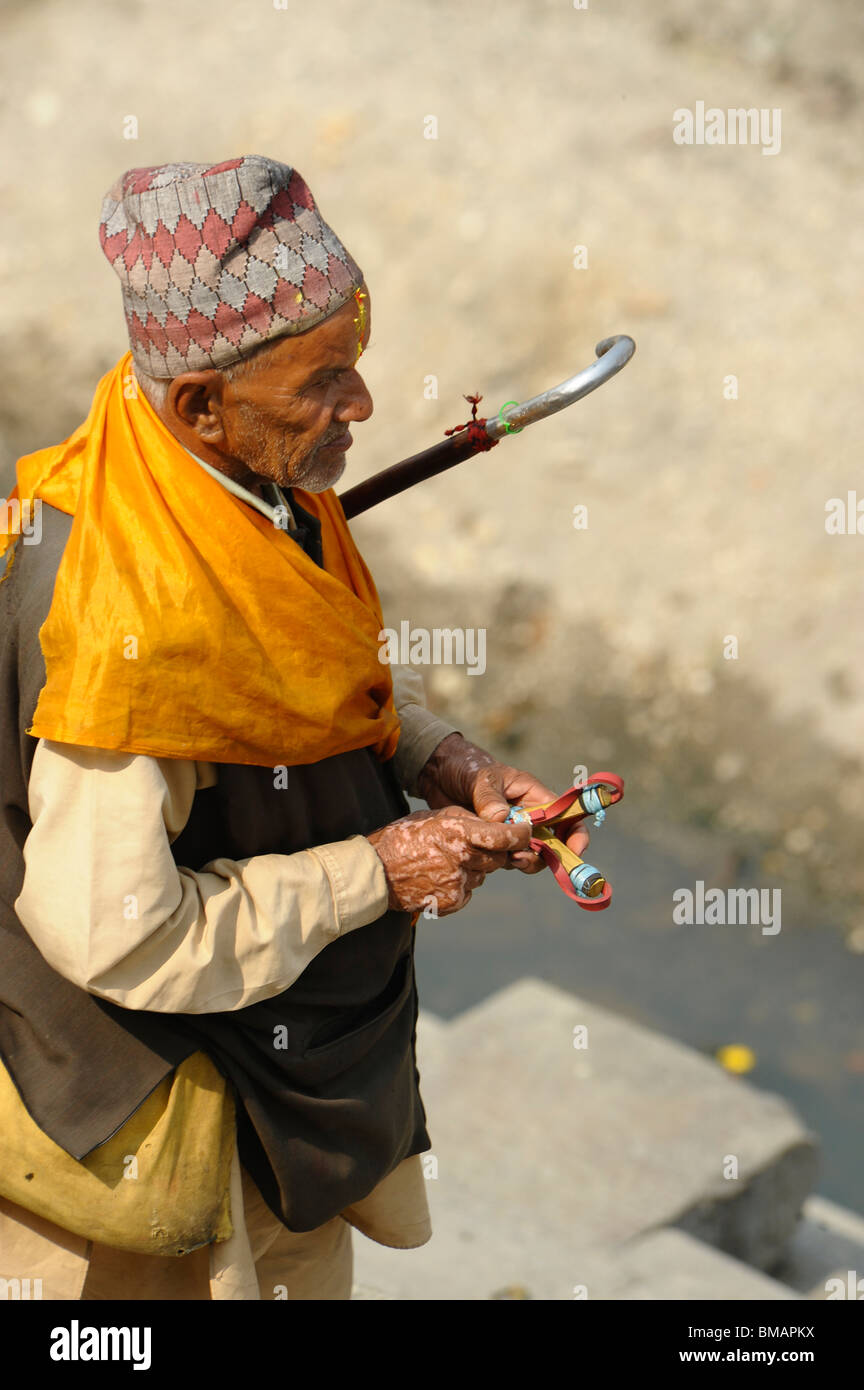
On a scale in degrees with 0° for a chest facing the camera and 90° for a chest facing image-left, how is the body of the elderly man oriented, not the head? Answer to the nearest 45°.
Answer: approximately 270°

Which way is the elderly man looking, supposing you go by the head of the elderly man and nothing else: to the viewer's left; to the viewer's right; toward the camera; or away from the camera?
to the viewer's right

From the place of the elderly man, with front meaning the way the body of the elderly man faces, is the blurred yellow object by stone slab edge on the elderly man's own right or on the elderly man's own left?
on the elderly man's own left
